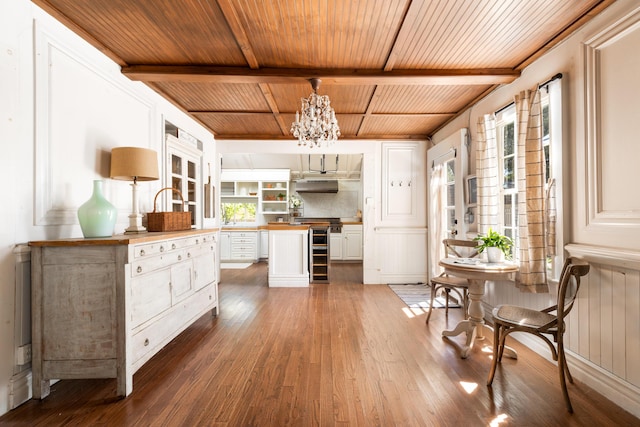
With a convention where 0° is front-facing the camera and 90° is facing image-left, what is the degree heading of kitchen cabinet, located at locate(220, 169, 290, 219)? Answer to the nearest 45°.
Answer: approximately 0°

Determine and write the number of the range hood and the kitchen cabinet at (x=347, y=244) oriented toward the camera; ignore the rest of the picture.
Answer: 2

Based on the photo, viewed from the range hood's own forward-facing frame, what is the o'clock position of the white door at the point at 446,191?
The white door is roughly at 11 o'clock from the range hood.

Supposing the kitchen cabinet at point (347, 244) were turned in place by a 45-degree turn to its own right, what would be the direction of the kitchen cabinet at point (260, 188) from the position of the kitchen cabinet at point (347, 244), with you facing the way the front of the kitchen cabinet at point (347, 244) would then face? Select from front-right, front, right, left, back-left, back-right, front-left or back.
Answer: front-right

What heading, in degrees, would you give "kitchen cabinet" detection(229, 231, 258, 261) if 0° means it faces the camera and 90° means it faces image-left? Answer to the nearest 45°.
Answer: approximately 0°

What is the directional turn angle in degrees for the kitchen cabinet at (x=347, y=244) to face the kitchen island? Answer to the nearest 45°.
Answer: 0° — it already faces it

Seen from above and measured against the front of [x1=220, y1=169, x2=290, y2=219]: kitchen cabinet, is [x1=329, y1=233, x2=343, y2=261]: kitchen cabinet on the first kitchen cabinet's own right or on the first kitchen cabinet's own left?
on the first kitchen cabinet's own left

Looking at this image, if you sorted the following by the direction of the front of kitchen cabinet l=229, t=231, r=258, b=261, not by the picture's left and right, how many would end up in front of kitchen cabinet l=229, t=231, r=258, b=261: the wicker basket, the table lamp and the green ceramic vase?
3
